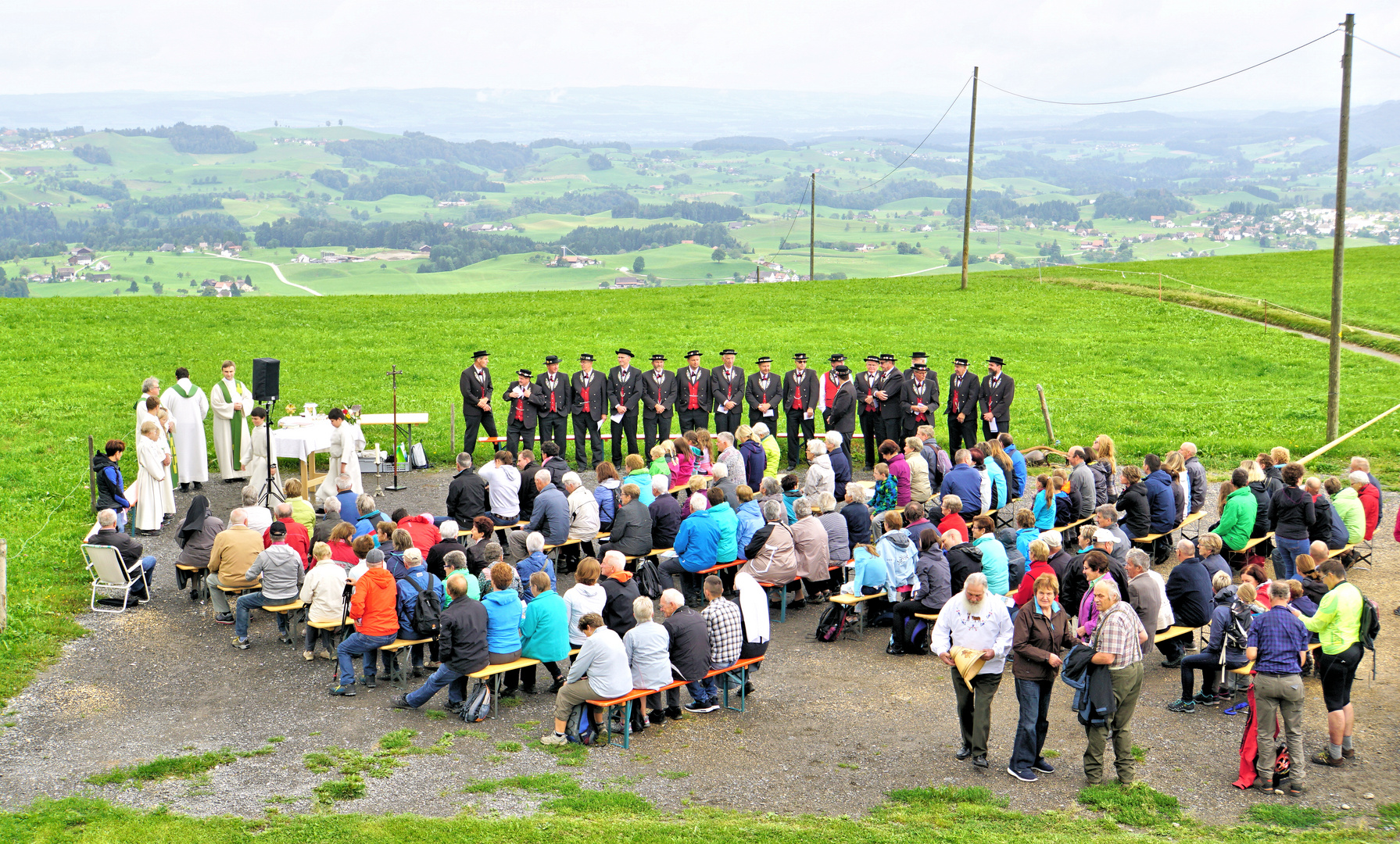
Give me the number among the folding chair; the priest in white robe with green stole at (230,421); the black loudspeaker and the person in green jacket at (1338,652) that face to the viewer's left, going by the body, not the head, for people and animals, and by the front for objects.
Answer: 1

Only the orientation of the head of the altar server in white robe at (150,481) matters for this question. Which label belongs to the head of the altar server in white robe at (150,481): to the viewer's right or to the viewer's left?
to the viewer's right

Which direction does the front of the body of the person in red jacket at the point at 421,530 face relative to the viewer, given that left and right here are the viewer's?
facing away from the viewer and to the left of the viewer

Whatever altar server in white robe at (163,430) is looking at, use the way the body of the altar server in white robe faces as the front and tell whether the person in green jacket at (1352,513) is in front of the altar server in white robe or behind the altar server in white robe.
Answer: in front

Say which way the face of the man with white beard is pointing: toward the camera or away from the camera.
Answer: toward the camera

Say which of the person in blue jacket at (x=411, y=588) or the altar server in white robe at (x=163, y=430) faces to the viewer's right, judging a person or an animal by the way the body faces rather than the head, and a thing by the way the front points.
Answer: the altar server in white robe

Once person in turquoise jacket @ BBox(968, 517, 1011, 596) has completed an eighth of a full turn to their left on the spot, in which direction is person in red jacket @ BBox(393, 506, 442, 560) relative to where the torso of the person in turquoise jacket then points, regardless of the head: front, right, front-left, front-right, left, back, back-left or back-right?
front

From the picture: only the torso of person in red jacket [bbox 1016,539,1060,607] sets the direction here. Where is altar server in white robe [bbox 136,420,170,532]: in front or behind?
in front

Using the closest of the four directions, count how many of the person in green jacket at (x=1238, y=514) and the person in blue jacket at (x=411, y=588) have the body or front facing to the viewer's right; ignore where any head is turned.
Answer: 0

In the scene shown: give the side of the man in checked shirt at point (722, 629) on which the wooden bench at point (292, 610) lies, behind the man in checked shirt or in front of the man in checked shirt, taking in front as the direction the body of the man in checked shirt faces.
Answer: in front

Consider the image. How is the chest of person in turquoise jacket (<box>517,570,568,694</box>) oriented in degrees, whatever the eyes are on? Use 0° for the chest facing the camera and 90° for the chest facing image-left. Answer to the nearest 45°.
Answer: approximately 135°

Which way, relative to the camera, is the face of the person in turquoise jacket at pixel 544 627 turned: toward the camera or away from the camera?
away from the camera

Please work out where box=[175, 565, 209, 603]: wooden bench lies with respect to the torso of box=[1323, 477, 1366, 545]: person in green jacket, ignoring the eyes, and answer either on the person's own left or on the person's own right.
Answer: on the person's own left

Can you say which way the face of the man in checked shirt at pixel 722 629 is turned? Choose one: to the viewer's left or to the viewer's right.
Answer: to the viewer's left

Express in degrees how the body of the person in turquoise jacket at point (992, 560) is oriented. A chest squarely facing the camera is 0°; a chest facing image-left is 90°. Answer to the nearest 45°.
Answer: approximately 135°

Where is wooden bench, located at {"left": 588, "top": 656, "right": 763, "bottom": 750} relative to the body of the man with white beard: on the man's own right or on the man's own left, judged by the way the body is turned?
on the man's own right

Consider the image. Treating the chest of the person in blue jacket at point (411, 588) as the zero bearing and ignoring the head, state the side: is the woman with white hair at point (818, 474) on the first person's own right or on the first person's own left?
on the first person's own right

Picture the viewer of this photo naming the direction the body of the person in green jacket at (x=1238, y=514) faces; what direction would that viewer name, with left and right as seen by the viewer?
facing away from the viewer and to the left of the viewer
